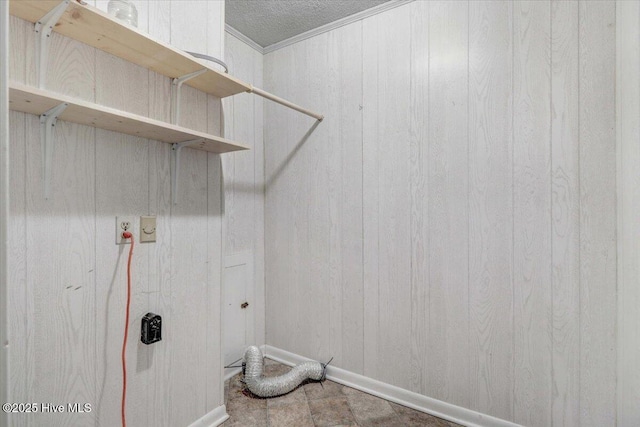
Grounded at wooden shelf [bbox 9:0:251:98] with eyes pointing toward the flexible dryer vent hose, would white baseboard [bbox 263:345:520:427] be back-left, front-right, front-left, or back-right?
front-right

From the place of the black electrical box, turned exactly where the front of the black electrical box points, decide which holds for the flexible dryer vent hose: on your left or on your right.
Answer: on your left

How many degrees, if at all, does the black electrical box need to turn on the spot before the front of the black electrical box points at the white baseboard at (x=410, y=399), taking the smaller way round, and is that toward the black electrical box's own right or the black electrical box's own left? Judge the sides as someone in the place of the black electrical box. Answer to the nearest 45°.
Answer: approximately 45° to the black electrical box's own left

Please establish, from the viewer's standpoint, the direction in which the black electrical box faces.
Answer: facing the viewer and to the right of the viewer
